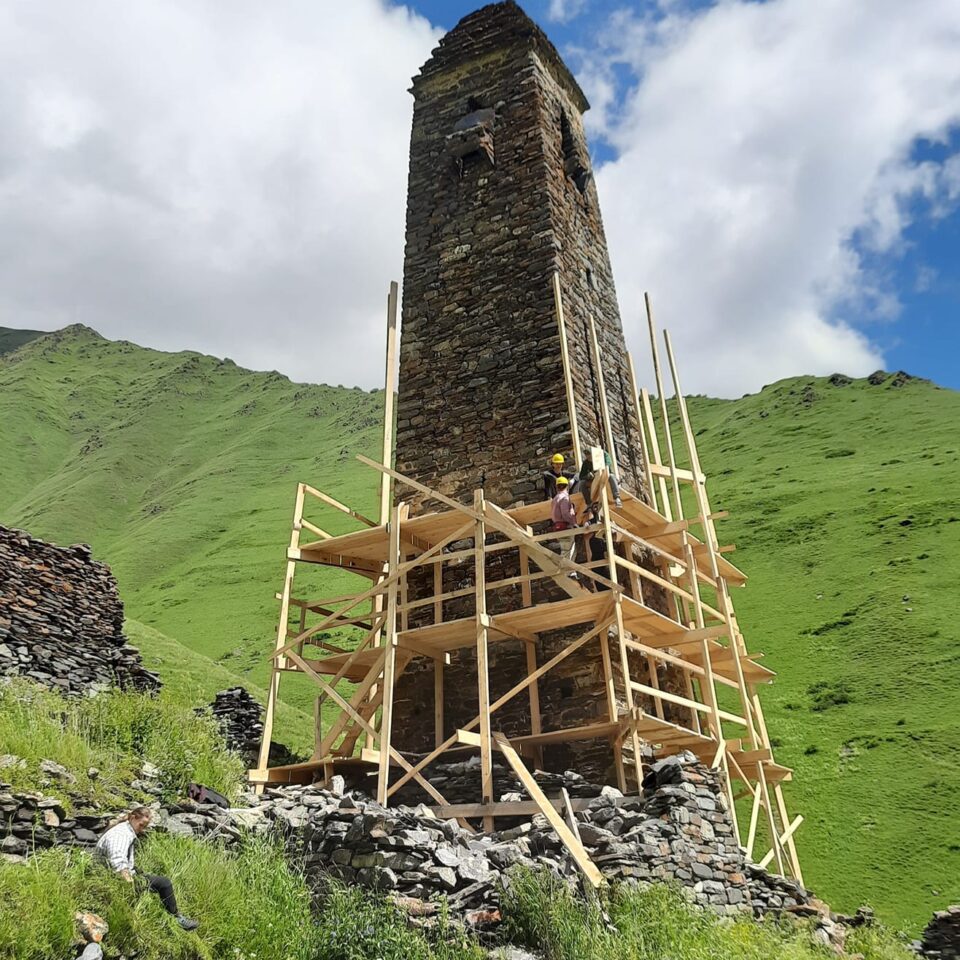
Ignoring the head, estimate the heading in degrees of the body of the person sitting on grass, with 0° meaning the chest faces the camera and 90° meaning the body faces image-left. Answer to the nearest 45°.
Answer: approximately 270°

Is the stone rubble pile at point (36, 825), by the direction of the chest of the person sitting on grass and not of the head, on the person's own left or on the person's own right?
on the person's own left

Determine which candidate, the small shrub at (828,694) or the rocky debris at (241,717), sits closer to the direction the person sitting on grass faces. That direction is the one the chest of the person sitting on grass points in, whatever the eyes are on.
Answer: the small shrub

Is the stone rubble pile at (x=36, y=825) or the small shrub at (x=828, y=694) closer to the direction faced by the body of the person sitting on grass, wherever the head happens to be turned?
the small shrub

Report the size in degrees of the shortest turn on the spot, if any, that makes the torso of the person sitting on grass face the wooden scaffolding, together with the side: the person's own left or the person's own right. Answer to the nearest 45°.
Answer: approximately 45° to the person's own left

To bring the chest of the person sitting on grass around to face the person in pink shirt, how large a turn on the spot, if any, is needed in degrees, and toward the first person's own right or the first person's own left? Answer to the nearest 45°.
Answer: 0° — they already face them

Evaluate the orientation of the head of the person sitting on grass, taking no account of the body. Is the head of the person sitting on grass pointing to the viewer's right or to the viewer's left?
to the viewer's right

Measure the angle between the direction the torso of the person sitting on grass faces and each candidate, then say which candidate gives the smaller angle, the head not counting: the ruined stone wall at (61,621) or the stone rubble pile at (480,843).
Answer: the stone rubble pile

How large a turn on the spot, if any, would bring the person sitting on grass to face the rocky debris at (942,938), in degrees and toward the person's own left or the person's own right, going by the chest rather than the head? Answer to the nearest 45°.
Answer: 0° — they already face it
